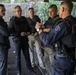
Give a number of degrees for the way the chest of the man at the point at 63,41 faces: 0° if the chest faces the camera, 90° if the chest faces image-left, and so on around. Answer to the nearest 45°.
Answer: approximately 135°

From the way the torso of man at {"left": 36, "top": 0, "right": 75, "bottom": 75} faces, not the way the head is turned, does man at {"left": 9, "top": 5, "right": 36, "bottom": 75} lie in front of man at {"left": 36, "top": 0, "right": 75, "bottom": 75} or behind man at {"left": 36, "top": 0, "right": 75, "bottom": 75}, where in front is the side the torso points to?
in front

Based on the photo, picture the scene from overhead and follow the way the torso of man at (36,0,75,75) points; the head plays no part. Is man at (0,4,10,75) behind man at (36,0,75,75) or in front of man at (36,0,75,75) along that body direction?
in front

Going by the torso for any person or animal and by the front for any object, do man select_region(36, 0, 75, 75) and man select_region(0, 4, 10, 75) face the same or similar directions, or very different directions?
very different directions

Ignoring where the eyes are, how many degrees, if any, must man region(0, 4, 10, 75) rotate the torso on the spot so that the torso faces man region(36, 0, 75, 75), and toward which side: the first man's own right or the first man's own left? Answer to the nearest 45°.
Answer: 0° — they already face them
